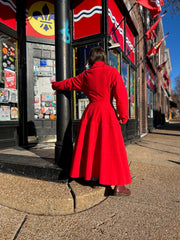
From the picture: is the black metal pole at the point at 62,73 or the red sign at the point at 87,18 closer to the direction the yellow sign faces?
the black metal pole

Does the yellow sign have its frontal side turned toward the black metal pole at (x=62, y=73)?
yes

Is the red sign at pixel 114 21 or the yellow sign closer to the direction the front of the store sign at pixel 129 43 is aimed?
the red sign

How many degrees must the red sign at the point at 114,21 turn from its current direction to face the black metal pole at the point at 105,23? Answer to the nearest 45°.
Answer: approximately 45° to its right

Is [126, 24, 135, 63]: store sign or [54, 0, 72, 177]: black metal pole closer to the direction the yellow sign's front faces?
the black metal pole

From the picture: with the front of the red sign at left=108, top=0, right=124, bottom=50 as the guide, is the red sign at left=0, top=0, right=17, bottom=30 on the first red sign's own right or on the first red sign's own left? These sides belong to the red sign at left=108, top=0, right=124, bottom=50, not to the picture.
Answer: on the first red sign's own right

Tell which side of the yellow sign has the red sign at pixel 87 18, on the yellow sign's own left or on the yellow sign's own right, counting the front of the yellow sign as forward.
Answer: on the yellow sign's own left

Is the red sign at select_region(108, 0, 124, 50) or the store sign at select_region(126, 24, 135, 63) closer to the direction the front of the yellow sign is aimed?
the red sign
